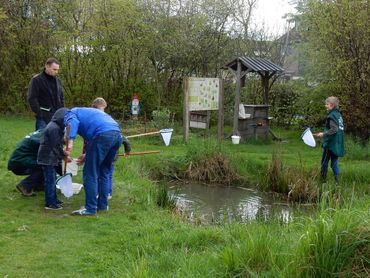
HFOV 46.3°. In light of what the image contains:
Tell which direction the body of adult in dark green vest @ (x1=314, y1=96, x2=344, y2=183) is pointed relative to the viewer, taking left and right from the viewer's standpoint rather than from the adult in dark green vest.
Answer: facing to the left of the viewer

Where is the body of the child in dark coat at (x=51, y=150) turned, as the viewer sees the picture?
to the viewer's right

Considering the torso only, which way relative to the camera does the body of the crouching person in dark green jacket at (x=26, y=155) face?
to the viewer's right

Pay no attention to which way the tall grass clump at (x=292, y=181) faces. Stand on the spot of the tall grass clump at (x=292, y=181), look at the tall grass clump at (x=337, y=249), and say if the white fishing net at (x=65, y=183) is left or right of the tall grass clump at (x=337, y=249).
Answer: right

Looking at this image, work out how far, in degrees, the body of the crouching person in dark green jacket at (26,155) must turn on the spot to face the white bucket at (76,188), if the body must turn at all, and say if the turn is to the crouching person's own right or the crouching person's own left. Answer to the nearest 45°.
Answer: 0° — they already face it

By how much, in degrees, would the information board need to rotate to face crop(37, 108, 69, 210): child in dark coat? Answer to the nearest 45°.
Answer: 0° — it already faces them

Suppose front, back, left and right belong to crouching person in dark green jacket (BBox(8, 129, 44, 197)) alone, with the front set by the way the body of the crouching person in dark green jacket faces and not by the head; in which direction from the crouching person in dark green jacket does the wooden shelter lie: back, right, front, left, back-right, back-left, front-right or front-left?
front-left

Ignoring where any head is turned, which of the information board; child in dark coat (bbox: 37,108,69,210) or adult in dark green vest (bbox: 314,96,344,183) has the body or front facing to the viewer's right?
child in dark coat (bbox: 37,108,69,210)

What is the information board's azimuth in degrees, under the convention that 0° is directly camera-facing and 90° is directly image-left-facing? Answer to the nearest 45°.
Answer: approximately 0°

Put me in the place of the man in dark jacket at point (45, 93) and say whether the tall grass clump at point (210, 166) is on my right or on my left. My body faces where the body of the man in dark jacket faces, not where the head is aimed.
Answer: on my left

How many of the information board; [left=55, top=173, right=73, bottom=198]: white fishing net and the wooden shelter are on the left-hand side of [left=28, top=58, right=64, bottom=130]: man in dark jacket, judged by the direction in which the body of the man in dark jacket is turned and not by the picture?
2

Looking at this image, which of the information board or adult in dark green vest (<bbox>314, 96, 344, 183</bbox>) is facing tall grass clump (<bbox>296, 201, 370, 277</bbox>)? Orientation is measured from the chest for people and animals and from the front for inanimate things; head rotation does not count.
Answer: the information board

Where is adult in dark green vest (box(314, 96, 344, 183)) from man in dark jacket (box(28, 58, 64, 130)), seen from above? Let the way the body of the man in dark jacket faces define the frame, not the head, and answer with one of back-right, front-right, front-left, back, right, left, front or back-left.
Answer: front-left
